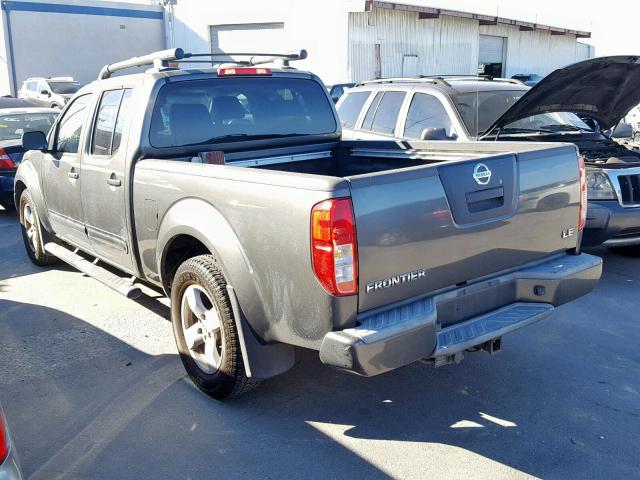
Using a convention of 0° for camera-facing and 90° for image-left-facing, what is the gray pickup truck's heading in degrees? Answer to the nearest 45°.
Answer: approximately 135°

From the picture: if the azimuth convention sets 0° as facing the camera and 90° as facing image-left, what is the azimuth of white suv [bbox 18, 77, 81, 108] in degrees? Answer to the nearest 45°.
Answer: approximately 315°

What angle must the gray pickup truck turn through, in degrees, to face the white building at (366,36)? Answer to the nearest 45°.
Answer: approximately 45° to its right

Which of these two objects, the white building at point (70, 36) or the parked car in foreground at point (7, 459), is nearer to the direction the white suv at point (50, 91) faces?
the parked car in foreground

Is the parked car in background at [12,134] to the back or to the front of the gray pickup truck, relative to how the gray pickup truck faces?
to the front

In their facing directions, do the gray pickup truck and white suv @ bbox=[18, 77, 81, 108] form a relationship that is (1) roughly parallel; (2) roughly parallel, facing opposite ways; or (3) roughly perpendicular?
roughly parallel, facing opposite ways

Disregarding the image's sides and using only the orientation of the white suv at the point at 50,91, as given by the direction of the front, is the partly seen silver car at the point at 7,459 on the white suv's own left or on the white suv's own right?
on the white suv's own right

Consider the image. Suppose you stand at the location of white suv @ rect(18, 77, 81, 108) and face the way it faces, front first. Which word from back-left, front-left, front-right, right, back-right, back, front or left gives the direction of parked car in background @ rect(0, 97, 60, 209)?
front-right

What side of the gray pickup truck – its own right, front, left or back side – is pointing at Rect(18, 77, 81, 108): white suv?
front
